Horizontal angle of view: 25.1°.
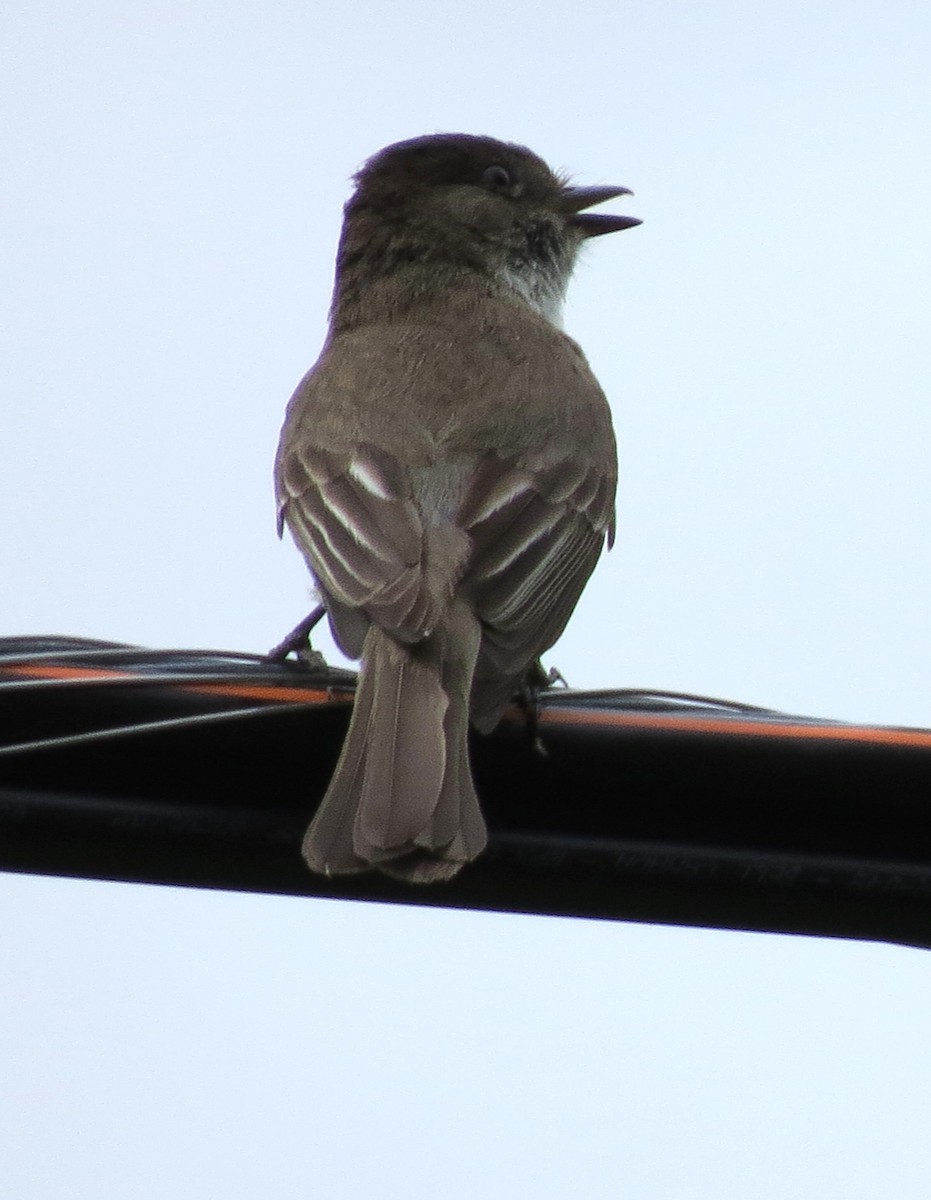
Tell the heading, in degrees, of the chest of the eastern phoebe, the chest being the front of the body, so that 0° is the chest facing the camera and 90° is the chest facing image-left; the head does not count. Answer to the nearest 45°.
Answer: approximately 180°
